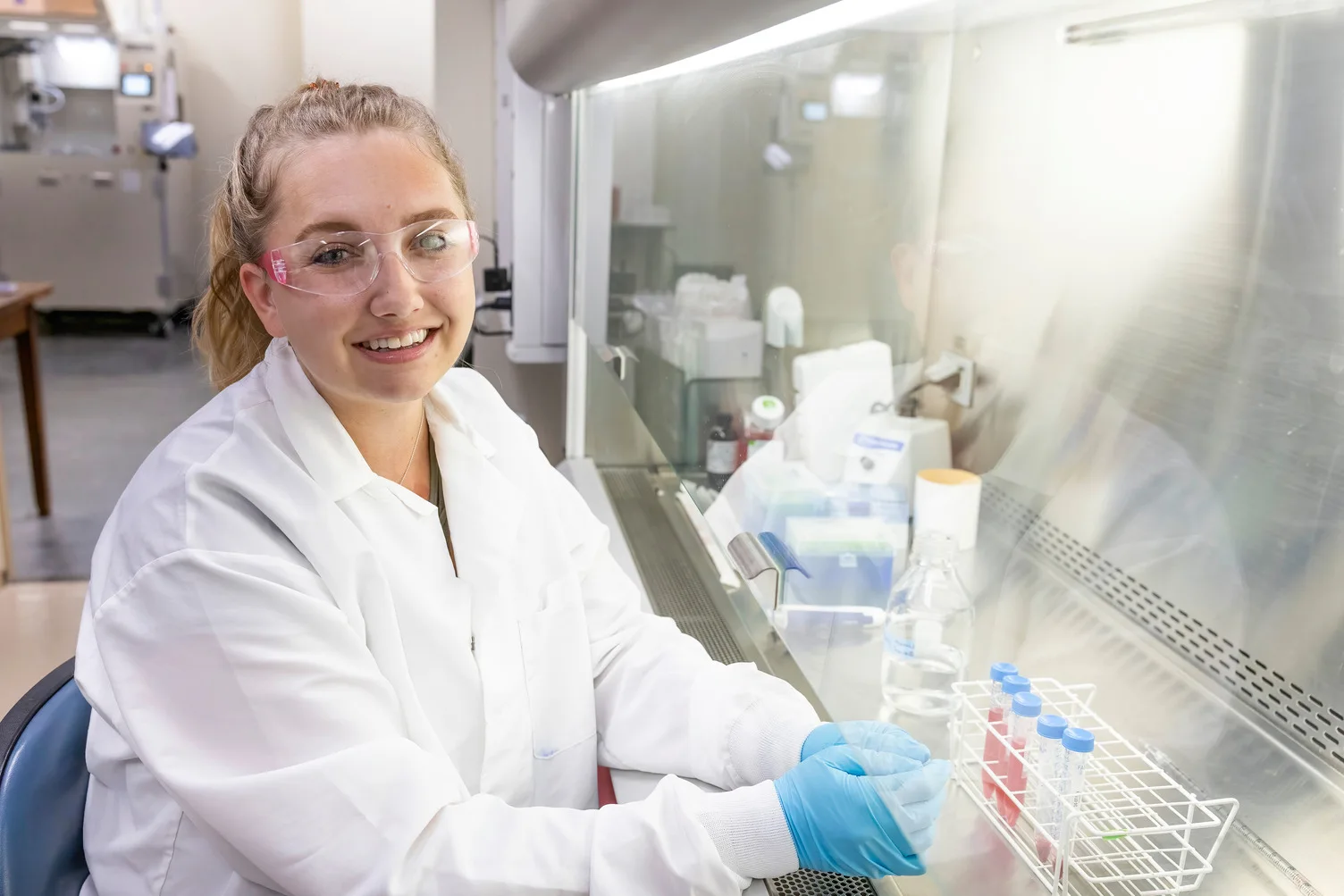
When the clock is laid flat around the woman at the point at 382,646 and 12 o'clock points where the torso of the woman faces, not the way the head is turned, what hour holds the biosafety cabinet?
The biosafety cabinet is roughly at 10 o'clock from the woman.

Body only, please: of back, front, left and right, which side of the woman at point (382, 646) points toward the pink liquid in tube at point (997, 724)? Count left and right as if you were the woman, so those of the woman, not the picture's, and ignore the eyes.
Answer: front

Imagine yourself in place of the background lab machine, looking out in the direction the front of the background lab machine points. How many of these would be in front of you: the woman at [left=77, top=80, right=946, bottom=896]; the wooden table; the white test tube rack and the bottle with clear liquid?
4

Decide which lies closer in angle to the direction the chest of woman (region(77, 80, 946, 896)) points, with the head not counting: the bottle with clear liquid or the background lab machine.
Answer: the bottle with clear liquid

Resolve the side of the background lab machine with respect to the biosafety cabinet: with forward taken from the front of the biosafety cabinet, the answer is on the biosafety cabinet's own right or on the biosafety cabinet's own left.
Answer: on the biosafety cabinet's own right

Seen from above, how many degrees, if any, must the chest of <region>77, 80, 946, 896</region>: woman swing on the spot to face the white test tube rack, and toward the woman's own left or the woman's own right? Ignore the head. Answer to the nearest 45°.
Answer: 0° — they already face it

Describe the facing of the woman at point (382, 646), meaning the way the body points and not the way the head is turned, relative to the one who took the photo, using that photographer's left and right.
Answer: facing the viewer and to the right of the viewer

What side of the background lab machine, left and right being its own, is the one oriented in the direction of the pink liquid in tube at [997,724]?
front

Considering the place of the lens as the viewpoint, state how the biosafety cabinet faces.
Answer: facing the viewer and to the left of the viewer

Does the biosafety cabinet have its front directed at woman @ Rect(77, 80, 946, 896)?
yes

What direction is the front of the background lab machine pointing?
toward the camera

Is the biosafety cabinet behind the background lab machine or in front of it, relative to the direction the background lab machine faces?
in front

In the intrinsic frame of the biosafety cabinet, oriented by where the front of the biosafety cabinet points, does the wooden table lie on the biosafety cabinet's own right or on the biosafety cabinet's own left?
on the biosafety cabinet's own right
